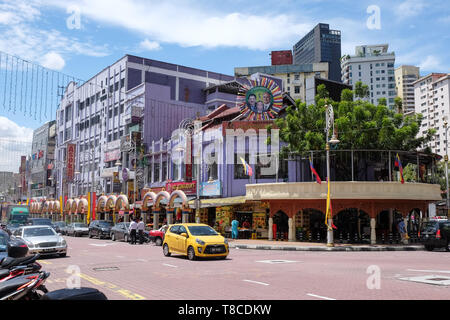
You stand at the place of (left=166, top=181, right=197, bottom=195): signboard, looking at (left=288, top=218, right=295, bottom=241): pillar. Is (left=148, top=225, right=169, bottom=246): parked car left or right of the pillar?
right

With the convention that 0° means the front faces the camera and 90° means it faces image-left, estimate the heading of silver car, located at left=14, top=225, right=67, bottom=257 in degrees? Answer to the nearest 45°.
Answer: approximately 315°

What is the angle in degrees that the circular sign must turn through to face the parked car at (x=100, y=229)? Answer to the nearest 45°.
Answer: approximately 90° to its right

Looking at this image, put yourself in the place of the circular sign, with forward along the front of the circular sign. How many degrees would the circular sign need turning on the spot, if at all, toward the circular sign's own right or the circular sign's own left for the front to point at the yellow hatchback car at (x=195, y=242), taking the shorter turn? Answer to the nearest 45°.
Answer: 0° — it already faces it

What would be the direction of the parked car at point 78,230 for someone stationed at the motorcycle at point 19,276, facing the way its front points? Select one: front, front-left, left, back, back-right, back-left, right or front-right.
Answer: right

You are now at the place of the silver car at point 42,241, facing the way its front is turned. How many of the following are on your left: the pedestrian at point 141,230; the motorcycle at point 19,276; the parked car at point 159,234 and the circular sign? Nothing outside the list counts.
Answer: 3

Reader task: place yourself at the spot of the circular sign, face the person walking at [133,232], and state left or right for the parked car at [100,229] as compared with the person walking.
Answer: right

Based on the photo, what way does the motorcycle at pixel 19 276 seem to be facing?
to the viewer's left

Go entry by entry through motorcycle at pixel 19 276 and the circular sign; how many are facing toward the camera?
1

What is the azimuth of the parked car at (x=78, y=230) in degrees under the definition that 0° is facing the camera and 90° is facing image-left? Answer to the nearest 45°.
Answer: approximately 315°
